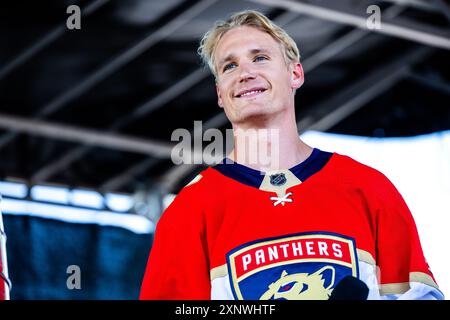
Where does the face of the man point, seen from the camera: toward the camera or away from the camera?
toward the camera

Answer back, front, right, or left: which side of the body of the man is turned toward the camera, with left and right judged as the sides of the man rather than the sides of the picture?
front
